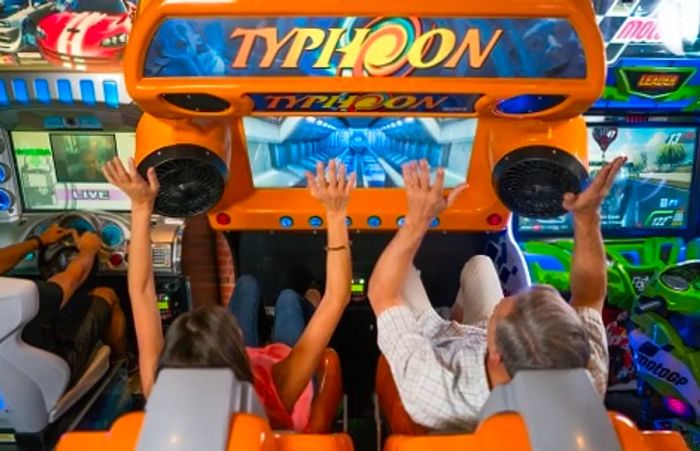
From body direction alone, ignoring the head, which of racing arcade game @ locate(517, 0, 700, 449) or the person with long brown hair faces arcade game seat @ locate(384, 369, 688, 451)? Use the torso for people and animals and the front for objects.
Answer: the racing arcade game

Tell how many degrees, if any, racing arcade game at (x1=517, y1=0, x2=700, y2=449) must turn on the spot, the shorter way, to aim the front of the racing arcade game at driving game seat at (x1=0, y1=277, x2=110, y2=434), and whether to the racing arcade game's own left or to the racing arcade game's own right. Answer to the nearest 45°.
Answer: approximately 45° to the racing arcade game's own right

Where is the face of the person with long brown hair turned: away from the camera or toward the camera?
away from the camera

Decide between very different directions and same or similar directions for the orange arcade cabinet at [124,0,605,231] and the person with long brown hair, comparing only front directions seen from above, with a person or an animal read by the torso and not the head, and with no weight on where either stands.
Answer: very different directions

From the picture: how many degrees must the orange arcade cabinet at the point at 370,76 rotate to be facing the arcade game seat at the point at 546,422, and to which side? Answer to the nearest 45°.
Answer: approximately 45° to its left

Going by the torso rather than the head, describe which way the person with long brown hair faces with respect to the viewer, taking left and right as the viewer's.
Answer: facing away from the viewer

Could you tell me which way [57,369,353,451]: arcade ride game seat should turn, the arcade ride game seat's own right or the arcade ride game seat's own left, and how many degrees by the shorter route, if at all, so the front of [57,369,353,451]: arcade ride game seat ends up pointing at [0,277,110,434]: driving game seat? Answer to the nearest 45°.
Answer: approximately 45° to the arcade ride game seat's own left

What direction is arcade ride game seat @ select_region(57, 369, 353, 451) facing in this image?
away from the camera

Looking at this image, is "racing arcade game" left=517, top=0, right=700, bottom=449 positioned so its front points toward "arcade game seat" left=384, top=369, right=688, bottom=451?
yes

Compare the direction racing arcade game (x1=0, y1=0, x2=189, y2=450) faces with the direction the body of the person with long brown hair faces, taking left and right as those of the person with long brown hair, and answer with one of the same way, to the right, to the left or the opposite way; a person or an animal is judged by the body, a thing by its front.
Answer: the opposite way

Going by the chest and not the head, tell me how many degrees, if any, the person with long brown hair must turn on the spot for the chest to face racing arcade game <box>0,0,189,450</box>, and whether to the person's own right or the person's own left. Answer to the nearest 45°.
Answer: approximately 45° to the person's own left

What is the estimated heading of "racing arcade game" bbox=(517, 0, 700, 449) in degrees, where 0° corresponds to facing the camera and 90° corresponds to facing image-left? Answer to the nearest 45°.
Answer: approximately 0°
